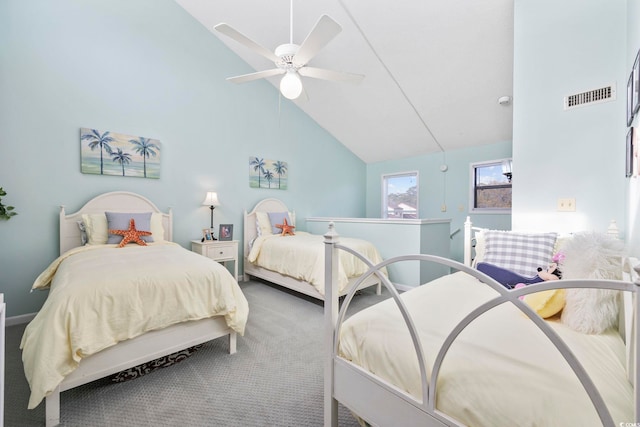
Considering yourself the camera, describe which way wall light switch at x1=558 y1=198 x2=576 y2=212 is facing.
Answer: facing the viewer

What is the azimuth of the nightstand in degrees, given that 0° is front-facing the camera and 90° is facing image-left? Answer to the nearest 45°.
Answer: approximately 315°

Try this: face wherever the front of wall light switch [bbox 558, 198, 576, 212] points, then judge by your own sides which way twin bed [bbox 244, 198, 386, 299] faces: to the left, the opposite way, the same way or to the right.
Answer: to the left

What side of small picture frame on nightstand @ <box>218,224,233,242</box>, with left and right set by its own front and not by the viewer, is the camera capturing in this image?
front

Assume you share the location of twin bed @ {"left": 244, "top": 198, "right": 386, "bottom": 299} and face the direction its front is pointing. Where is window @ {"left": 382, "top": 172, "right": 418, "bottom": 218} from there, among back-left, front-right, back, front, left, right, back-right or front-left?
left

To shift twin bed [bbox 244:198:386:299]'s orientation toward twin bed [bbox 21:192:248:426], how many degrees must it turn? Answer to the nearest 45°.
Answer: approximately 90° to its right

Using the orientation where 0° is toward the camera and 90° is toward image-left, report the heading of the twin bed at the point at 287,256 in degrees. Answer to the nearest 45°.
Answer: approximately 315°

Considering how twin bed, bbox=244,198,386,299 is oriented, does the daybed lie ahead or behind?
ahead

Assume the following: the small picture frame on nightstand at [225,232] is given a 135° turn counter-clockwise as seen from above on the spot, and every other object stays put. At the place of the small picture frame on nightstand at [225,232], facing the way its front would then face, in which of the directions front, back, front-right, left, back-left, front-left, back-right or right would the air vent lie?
right

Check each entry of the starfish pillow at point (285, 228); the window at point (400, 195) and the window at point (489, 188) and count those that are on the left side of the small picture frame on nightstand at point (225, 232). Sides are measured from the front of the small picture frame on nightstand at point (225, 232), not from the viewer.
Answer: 3

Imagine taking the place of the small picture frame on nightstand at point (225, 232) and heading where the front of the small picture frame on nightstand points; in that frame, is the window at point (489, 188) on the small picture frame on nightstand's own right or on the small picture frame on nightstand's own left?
on the small picture frame on nightstand's own left

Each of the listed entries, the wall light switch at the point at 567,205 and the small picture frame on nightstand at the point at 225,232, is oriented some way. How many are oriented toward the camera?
2
